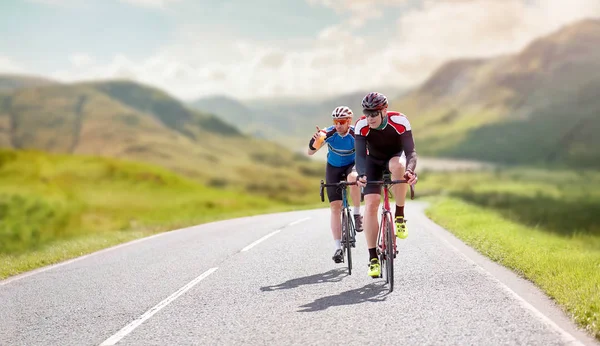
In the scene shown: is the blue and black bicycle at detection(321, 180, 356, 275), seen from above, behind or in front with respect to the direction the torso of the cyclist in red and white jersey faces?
behind

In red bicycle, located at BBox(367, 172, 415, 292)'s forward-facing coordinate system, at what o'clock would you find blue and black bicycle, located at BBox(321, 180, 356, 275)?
blue and black bicycle, located at BBox(321, 180, 356, 275) is roughly at 5 o'clock from red bicycle, located at BBox(367, 172, 415, 292).

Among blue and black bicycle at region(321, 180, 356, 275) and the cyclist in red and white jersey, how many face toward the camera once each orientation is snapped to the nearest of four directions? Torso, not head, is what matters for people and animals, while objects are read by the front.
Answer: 2

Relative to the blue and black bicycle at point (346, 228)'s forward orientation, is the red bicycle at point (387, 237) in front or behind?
in front

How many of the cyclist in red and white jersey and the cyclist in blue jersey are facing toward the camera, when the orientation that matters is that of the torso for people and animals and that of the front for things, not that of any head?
2

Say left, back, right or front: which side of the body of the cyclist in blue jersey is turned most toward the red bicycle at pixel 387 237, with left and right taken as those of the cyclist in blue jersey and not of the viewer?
front

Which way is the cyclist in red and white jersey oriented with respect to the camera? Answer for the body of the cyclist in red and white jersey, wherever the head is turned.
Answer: toward the camera

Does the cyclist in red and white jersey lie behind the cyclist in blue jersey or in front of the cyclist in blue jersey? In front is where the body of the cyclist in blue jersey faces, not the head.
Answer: in front

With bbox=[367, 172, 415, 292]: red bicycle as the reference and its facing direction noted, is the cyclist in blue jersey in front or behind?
behind

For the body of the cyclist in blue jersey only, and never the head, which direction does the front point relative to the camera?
toward the camera
